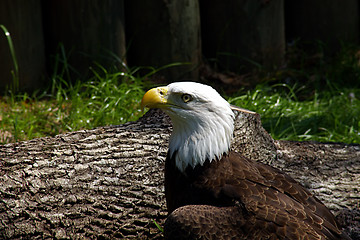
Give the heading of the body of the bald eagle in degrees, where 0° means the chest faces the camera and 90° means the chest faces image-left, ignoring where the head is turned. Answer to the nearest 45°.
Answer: approximately 90°
